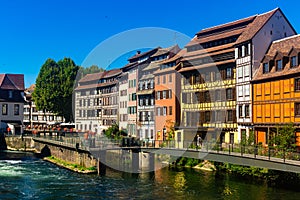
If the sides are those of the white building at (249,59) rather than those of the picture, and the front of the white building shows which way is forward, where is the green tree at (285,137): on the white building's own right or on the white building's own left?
on the white building's own left

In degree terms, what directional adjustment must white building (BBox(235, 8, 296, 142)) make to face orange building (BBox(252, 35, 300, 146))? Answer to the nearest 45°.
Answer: approximately 90° to its left

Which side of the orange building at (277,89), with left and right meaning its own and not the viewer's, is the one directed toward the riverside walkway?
front

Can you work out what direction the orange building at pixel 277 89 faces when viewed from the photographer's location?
facing the viewer and to the left of the viewer

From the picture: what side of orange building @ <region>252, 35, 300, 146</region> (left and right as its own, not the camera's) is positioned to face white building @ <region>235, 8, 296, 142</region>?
right

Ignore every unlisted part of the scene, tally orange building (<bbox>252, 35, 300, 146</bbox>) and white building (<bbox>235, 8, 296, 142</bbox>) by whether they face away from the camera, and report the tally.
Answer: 0

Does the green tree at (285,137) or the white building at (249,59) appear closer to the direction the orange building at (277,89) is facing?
the green tree

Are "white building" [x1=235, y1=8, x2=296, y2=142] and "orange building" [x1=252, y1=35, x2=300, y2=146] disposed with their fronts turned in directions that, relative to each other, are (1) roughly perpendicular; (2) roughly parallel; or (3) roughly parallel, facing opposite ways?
roughly parallel
